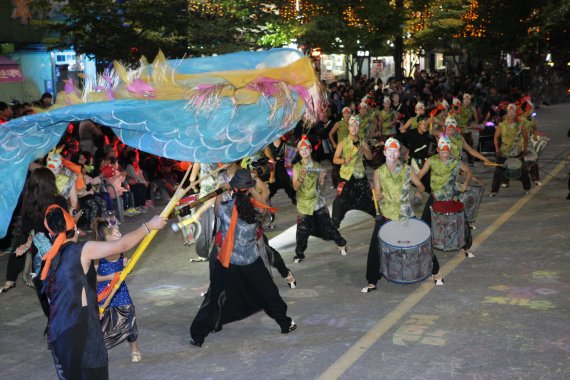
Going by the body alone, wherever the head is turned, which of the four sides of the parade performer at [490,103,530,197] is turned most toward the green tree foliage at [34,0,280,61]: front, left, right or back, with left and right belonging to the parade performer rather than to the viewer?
right

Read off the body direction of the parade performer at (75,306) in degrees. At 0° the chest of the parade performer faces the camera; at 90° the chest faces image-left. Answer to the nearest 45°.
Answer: approximately 225°

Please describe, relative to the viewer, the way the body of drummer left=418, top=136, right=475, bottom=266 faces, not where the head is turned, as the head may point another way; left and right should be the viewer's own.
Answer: facing the viewer

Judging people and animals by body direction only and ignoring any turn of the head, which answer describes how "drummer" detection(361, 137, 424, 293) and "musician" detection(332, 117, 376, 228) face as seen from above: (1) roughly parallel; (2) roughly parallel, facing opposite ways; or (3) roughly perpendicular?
roughly parallel

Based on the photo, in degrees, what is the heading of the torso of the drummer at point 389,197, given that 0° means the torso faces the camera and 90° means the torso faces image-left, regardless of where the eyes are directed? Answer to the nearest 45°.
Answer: approximately 0°

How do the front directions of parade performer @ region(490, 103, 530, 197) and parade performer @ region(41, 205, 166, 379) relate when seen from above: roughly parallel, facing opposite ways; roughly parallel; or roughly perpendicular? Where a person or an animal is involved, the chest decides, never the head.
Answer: roughly parallel, facing opposite ways

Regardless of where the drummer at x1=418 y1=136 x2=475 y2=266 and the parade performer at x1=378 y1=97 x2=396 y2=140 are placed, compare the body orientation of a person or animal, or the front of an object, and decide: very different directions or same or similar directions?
same or similar directions

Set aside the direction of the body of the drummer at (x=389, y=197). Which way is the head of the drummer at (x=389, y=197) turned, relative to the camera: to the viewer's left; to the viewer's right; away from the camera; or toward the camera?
toward the camera

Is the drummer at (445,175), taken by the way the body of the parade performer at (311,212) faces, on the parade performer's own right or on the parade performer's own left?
on the parade performer's own left

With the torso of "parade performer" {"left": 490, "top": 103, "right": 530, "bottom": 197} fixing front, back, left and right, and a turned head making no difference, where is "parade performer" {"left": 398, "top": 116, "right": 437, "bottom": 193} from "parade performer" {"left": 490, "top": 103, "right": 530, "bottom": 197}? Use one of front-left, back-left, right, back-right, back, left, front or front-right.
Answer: right

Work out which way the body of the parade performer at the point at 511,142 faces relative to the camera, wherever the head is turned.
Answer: toward the camera

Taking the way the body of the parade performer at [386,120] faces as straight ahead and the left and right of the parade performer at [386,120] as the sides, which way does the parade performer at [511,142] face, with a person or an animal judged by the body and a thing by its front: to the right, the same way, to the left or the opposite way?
the same way

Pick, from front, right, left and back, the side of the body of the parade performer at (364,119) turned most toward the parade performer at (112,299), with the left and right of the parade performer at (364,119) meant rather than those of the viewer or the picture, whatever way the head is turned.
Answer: front
